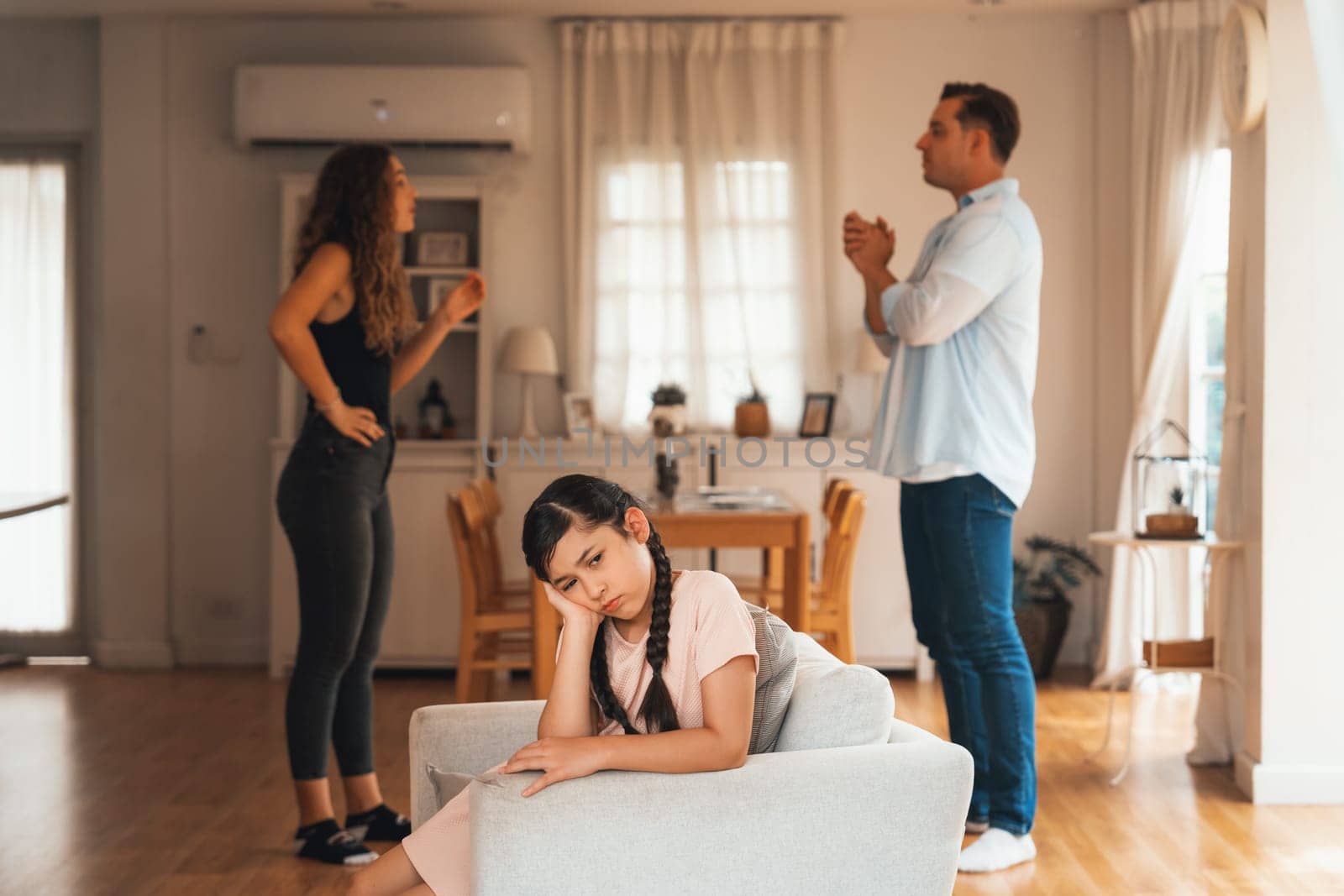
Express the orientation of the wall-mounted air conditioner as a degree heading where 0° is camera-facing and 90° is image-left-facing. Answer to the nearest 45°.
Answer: approximately 0°

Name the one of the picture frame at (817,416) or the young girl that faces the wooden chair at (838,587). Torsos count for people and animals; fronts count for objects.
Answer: the picture frame

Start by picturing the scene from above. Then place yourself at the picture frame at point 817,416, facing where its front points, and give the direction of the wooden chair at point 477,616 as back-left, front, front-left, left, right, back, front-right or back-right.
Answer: front-right

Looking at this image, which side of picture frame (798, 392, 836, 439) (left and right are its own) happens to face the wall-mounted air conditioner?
right

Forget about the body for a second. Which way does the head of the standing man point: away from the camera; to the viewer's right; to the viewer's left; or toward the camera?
to the viewer's left

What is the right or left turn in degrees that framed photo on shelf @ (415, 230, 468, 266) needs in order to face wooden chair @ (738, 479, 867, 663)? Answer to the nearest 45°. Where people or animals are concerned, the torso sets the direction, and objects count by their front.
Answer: approximately 45° to its left

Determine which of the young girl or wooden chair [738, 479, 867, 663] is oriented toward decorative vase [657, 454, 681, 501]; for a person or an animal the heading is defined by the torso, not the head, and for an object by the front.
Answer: the wooden chair

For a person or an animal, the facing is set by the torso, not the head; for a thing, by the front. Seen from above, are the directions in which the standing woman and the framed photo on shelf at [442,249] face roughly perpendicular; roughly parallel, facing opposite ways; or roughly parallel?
roughly perpendicular

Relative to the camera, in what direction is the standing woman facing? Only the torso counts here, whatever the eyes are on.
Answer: to the viewer's right

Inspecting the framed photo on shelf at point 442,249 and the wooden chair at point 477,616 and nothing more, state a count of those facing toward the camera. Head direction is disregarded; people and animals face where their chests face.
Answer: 1

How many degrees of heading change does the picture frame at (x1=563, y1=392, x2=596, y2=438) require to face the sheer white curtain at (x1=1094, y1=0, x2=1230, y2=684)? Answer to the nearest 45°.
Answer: approximately 90° to its left

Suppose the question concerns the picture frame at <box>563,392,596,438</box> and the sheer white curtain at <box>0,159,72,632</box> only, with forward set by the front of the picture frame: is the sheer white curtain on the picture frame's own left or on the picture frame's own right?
on the picture frame's own right

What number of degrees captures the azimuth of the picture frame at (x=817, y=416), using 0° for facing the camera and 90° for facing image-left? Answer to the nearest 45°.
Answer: approximately 0°

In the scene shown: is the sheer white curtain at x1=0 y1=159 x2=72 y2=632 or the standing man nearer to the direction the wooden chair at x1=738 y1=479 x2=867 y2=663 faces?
the sheer white curtain

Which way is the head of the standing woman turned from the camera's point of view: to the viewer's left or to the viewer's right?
to the viewer's right
